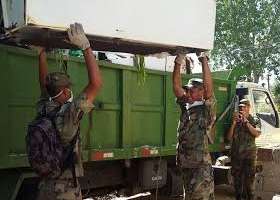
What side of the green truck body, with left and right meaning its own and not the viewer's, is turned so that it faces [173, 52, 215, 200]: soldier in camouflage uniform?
right

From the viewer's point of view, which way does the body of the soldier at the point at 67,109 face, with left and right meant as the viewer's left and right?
facing away from the viewer and to the right of the viewer

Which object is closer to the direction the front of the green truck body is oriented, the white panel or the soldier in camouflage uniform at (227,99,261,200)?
the soldier in camouflage uniform

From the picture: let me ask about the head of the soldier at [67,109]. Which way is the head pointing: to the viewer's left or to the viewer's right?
to the viewer's right

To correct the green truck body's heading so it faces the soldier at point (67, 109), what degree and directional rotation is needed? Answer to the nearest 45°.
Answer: approximately 135° to its right

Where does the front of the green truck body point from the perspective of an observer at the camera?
facing away from the viewer and to the right of the viewer
